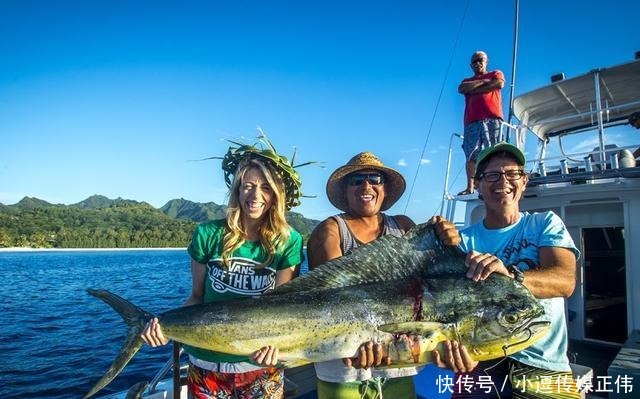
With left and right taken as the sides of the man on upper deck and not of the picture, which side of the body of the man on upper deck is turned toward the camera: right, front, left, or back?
front

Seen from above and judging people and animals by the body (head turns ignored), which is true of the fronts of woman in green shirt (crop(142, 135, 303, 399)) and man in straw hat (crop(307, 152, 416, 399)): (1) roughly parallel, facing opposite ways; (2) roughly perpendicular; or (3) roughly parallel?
roughly parallel

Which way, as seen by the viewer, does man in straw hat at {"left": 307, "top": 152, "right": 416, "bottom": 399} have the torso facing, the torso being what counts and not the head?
toward the camera

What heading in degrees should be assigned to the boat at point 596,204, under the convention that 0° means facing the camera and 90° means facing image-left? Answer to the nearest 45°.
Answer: approximately 180°

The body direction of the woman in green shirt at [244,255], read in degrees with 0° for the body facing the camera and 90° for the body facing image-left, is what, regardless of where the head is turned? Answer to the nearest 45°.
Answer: approximately 0°

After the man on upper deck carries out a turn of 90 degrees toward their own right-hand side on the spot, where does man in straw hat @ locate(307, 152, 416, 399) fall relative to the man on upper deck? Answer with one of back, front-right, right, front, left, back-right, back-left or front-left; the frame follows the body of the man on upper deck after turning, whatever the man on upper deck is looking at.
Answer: left

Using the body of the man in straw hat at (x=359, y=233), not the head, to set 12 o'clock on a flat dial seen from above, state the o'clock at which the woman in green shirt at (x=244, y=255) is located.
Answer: the woman in green shirt at (x=244, y=255) is roughly at 3 o'clock from the man in straw hat at (x=359, y=233).

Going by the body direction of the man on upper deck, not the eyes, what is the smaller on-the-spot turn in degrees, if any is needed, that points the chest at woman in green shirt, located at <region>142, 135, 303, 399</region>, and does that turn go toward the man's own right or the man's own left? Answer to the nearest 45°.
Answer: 0° — they already face them
